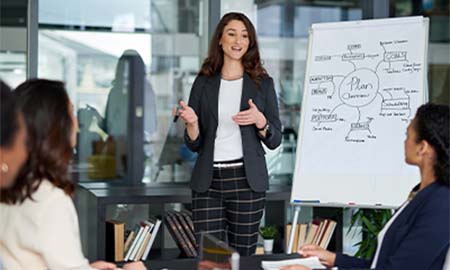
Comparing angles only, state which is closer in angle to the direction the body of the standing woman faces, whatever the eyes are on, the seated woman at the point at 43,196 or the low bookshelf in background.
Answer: the seated woman

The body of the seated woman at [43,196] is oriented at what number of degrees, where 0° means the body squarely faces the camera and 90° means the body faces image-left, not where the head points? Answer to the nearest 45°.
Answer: approximately 225°

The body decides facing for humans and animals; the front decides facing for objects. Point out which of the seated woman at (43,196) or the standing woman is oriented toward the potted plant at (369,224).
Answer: the seated woman

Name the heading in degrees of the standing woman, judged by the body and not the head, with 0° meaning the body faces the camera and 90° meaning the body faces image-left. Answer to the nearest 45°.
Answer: approximately 0°

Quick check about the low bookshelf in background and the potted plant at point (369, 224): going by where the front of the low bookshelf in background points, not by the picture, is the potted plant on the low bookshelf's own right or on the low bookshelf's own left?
on the low bookshelf's own left

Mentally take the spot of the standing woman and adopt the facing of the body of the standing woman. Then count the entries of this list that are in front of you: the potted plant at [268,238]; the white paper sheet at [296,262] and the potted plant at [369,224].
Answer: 1

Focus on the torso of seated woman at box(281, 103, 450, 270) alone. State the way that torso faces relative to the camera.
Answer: to the viewer's left

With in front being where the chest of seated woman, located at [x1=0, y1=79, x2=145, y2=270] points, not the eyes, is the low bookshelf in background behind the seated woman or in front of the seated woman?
in front

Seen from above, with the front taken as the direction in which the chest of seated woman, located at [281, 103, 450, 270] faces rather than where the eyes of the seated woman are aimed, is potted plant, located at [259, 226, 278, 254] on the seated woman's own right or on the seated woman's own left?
on the seated woman's own right

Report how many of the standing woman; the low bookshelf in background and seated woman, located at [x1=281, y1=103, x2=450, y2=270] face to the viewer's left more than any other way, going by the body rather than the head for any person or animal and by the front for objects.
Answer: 1
